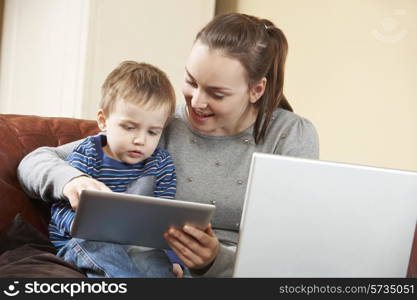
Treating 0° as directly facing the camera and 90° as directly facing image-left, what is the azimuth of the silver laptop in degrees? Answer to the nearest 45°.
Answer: approximately 180°

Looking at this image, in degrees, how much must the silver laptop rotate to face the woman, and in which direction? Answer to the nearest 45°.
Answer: approximately 45° to its left

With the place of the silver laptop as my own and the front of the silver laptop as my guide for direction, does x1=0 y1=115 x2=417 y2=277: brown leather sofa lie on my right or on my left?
on my left
